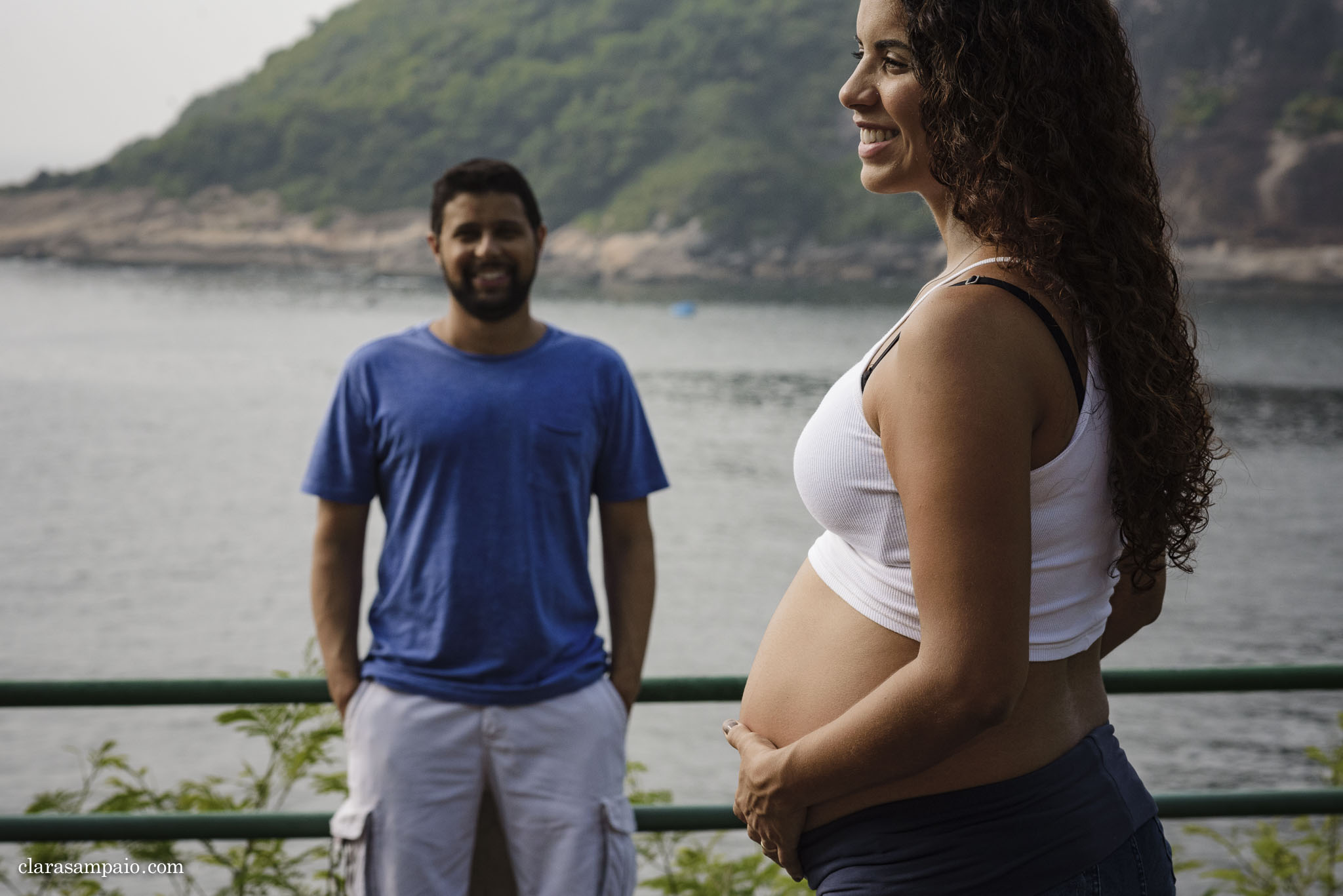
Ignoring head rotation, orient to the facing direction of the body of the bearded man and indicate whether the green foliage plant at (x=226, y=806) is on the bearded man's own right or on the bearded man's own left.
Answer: on the bearded man's own right

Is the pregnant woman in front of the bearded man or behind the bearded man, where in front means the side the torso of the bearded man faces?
in front

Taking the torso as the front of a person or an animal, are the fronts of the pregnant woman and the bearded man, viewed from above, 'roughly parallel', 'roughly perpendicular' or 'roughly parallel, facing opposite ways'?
roughly perpendicular

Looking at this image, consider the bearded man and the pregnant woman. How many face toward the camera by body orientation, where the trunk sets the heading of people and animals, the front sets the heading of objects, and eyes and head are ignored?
1

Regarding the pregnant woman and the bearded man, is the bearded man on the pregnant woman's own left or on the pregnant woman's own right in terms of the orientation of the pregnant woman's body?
on the pregnant woman's own right

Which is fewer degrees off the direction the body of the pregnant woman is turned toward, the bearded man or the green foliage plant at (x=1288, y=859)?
the bearded man

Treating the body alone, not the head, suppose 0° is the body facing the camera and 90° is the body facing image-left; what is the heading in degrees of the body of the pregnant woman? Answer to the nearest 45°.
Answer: approximately 90°

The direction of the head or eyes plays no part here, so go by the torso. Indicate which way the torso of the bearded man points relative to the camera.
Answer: toward the camera
